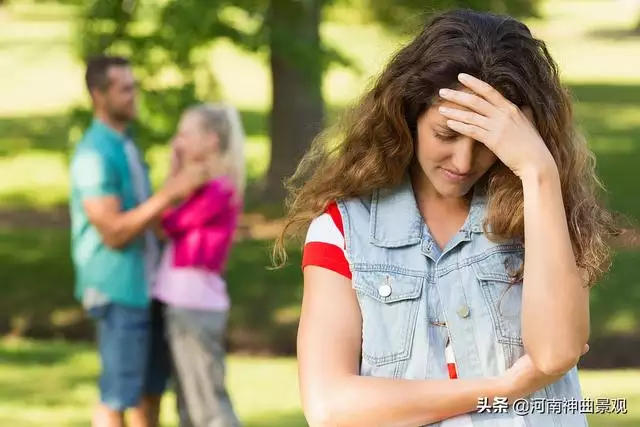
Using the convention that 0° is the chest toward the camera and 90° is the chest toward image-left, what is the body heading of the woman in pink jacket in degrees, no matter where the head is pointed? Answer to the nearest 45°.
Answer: approximately 90°

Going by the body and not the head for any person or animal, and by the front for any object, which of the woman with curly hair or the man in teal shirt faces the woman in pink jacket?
the man in teal shirt

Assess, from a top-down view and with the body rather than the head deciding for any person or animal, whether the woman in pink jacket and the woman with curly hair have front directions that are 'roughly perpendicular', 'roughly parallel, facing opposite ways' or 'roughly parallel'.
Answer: roughly perpendicular

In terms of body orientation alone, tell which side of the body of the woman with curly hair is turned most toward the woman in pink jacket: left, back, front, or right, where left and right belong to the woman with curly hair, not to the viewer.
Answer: back

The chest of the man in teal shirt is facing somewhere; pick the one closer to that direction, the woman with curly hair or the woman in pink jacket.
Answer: the woman in pink jacket

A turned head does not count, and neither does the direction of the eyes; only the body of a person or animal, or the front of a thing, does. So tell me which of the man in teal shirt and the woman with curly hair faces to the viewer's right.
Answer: the man in teal shirt

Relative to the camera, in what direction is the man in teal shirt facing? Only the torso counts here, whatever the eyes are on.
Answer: to the viewer's right

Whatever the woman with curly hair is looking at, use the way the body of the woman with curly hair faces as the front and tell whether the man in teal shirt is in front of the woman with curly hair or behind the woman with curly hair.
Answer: behind

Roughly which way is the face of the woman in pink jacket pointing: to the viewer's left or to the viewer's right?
to the viewer's left

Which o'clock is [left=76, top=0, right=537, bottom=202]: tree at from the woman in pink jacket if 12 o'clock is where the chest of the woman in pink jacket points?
The tree is roughly at 3 o'clock from the woman in pink jacket.

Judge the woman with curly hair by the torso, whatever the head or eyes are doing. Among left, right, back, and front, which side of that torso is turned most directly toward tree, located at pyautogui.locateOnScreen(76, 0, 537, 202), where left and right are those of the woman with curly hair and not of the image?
back

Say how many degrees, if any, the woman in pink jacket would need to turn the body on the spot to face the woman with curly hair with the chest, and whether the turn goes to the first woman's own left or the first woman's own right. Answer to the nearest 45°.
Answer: approximately 90° to the first woman's own left

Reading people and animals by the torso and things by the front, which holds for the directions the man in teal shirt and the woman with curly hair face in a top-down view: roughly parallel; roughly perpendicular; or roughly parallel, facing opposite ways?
roughly perpendicular
